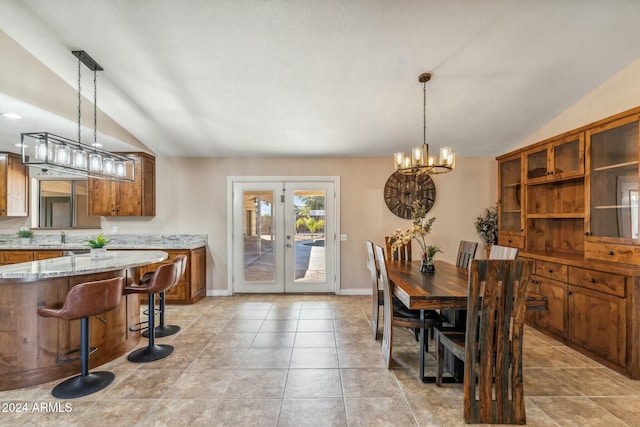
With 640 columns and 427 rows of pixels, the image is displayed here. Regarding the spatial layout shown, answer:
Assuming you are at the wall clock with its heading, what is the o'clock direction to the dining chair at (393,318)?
The dining chair is roughly at 12 o'clock from the wall clock.

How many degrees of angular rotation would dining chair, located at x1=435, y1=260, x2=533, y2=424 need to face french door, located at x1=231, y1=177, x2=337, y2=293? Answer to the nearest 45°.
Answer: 0° — it already faces it

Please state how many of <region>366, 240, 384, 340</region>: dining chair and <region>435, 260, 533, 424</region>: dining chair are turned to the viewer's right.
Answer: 1

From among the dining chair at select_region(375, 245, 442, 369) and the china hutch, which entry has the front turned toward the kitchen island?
the china hutch

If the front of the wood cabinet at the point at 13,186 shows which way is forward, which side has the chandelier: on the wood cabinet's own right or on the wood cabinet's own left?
on the wood cabinet's own left

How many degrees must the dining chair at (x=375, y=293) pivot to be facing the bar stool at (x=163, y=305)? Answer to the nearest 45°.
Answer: approximately 180°

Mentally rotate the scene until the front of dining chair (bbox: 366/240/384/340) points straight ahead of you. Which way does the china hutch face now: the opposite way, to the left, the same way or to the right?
the opposite way

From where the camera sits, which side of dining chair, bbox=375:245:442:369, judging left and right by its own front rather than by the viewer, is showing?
right

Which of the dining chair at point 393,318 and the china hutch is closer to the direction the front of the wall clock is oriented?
the dining chair

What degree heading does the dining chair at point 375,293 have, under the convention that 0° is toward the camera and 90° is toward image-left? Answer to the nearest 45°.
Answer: approximately 270°

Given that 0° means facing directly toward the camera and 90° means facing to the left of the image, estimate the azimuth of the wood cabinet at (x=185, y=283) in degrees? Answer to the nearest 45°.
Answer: approximately 0°

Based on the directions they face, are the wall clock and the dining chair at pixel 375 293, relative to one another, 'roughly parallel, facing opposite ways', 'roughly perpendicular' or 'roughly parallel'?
roughly perpendicular
